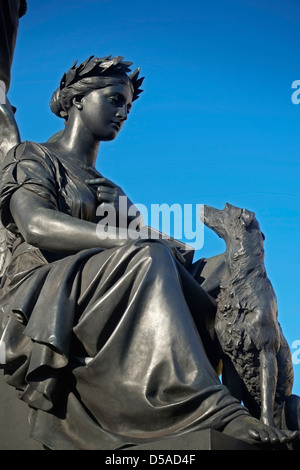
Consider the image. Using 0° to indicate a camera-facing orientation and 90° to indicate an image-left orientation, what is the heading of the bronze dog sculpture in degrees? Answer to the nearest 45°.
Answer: approximately 45°

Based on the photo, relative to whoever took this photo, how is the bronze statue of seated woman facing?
facing the viewer and to the right of the viewer

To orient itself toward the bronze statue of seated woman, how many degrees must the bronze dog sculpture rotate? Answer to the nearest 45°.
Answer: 0° — it already faces it

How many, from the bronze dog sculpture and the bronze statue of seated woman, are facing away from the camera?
0
